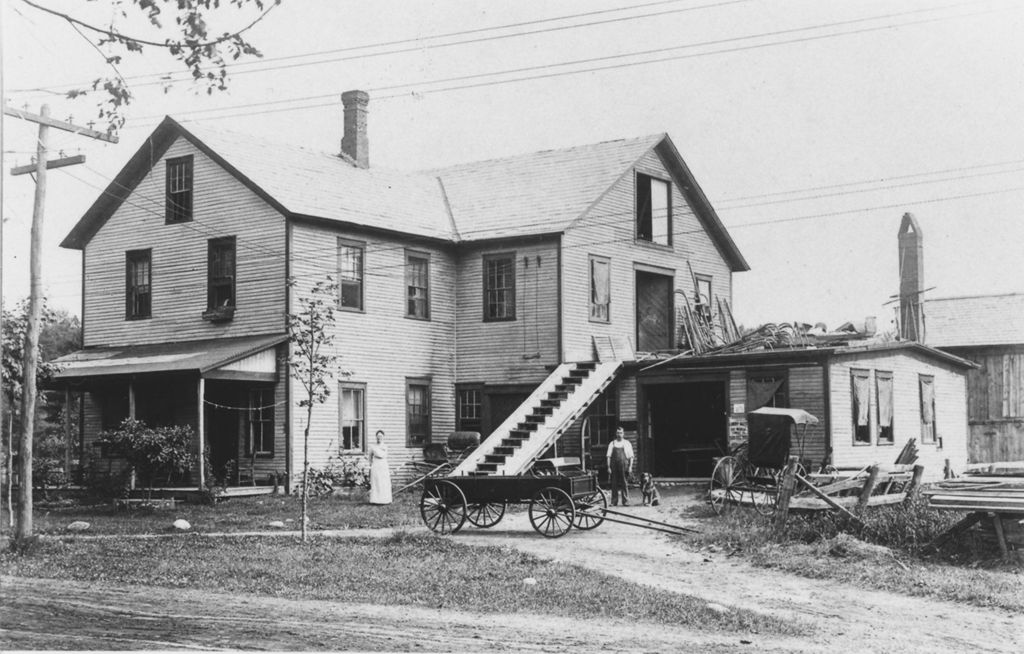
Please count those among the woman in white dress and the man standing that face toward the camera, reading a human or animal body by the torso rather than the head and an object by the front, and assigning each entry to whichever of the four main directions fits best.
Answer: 2

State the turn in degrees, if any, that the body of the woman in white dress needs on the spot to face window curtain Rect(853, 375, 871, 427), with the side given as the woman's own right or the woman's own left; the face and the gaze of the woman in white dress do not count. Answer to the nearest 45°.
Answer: approximately 90° to the woman's own left

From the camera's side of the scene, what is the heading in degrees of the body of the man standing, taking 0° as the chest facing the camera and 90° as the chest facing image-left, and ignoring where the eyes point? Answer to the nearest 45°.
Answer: approximately 0°

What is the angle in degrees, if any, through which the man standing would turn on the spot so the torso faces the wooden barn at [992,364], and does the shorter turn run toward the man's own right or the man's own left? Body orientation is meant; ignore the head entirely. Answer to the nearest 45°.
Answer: approximately 135° to the man's own left

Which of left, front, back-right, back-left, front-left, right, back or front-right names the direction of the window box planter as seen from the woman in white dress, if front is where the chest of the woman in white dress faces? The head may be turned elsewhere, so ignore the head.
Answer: back-right

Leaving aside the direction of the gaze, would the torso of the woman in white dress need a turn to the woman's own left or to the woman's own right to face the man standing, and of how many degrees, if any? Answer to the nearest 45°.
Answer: approximately 90° to the woman's own left

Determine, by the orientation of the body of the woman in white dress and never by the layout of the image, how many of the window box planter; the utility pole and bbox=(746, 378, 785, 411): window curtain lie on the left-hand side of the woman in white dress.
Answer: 1

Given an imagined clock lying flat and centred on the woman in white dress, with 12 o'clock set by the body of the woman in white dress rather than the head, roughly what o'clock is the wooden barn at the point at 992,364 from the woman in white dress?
The wooden barn is roughly at 8 o'clock from the woman in white dress.

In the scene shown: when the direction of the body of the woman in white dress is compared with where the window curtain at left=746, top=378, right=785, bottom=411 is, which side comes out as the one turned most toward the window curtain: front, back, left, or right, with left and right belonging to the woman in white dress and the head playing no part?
left

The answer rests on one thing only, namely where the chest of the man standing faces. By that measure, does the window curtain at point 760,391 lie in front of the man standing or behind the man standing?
behind

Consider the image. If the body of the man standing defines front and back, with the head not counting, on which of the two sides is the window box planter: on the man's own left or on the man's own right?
on the man's own right
